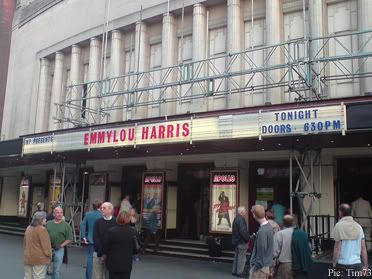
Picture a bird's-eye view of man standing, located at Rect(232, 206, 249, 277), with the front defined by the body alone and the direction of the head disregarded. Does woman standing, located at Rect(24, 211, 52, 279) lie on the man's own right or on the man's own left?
on the man's own right

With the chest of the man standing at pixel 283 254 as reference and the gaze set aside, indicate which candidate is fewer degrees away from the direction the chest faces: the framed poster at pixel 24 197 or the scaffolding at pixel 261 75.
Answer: the scaffolding

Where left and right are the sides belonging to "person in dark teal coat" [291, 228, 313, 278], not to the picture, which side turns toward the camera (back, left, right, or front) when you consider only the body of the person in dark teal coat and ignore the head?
back

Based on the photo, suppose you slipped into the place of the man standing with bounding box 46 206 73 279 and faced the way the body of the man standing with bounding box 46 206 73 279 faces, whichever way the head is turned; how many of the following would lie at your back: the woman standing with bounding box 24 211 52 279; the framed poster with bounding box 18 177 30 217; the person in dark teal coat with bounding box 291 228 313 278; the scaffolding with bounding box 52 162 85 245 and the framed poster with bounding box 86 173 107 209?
3

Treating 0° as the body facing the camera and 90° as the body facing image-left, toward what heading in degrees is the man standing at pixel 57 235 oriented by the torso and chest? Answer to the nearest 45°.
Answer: approximately 0°

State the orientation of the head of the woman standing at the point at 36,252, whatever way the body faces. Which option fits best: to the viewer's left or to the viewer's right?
to the viewer's right

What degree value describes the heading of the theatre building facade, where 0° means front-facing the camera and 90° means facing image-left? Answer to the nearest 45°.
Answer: approximately 45°

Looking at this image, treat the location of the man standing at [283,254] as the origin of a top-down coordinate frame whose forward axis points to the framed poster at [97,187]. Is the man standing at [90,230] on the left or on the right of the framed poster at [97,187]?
left

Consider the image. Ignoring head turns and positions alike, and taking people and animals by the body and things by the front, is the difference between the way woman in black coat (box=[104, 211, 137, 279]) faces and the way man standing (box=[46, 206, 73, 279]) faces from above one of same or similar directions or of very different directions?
very different directions
